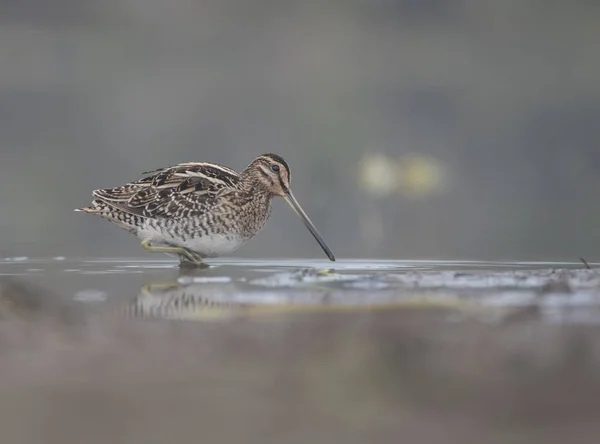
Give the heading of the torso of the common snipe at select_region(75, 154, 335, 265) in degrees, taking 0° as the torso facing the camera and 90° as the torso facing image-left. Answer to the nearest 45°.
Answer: approximately 270°
